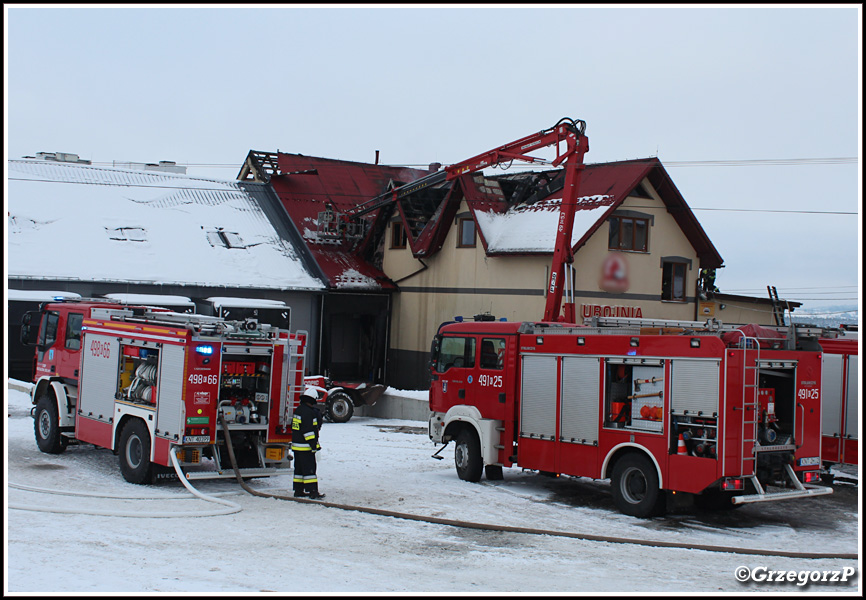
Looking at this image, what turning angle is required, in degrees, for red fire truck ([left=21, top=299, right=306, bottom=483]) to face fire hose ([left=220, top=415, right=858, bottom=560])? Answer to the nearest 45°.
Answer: approximately 180°

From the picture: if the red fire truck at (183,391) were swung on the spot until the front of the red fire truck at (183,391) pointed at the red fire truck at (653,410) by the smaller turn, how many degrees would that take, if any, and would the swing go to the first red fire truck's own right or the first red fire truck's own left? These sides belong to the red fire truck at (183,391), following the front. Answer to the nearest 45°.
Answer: approximately 180°

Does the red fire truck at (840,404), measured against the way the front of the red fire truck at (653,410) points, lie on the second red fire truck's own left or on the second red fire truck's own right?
on the second red fire truck's own right

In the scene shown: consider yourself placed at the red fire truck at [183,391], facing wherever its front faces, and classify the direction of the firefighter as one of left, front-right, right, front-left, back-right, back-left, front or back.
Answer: back

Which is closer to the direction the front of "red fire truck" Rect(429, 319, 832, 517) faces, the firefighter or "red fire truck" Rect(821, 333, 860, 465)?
the firefighter

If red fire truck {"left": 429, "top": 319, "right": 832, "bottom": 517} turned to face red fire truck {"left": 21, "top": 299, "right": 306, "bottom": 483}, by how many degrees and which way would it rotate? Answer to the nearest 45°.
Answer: approximately 45° to its left

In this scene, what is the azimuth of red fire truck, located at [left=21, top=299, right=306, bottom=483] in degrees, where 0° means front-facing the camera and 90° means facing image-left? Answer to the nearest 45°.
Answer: approximately 135°

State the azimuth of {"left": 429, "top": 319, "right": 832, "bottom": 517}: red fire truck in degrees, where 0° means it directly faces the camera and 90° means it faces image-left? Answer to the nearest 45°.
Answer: approximately 135°
